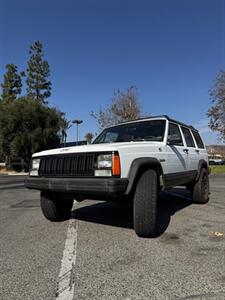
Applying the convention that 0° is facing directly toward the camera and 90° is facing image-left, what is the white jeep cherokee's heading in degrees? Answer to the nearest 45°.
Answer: approximately 45°

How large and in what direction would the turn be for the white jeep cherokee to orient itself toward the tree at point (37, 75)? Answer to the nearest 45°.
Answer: approximately 135° to its right

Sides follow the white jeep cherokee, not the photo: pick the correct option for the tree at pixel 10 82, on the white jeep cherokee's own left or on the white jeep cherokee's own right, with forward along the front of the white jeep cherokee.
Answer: on the white jeep cherokee's own right

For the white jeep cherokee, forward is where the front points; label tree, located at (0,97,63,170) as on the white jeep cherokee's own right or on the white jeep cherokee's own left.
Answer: on the white jeep cherokee's own right
